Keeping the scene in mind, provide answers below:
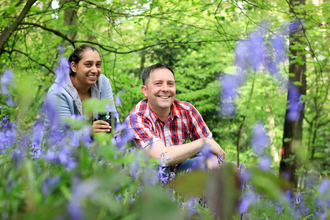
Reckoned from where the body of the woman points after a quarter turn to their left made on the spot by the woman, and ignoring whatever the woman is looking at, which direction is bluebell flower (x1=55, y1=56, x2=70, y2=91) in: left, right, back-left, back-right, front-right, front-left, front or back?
back-right

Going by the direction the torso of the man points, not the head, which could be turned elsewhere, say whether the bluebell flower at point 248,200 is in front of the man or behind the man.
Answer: in front

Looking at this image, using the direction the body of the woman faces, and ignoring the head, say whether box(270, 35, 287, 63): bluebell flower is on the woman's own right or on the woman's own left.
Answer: on the woman's own left

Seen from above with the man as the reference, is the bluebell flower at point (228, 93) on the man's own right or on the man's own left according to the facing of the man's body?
on the man's own left

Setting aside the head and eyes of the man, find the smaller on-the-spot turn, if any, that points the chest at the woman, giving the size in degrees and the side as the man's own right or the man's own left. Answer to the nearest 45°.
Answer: approximately 135° to the man's own right

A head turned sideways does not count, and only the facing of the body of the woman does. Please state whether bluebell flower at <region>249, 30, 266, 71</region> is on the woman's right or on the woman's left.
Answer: on the woman's left

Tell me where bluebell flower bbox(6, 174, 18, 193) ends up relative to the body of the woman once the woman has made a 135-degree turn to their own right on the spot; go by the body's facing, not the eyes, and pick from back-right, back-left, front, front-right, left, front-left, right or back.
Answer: left

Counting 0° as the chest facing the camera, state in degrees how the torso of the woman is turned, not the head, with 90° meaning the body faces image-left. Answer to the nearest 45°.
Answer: approximately 315°

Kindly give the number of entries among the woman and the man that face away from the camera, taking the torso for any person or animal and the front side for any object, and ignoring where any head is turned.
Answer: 0

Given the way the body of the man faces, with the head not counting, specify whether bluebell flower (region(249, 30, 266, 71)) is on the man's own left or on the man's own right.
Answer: on the man's own left

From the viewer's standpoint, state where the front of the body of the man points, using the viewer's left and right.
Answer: facing the viewer and to the right of the viewer
